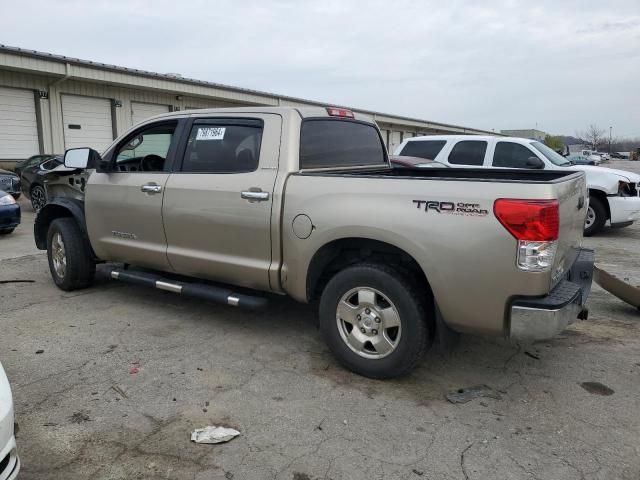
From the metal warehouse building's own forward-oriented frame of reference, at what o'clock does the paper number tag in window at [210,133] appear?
The paper number tag in window is roughly at 1 o'clock from the metal warehouse building.

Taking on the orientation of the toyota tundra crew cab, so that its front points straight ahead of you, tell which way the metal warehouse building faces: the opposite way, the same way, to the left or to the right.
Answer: the opposite way

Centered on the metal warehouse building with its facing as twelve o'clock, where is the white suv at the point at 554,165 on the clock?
The white suv is roughly at 12 o'clock from the metal warehouse building.

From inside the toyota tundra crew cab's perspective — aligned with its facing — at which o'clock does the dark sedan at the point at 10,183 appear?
The dark sedan is roughly at 12 o'clock from the toyota tundra crew cab.

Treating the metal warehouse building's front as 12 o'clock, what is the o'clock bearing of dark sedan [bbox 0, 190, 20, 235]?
The dark sedan is roughly at 3 o'clock from the metal warehouse building.

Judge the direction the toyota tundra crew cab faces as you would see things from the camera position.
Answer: facing away from the viewer and to the left of the viewer

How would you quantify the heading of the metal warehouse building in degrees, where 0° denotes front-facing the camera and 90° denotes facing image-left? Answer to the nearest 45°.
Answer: approximately 315°

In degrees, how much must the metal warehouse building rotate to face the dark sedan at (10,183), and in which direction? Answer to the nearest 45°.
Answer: approximately 45° to its right

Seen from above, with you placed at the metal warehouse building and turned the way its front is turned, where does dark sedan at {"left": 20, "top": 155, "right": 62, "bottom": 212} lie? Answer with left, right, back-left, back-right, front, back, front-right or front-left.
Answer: front-right

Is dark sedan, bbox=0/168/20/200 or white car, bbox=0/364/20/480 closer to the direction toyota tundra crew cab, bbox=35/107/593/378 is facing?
the dark sedan
